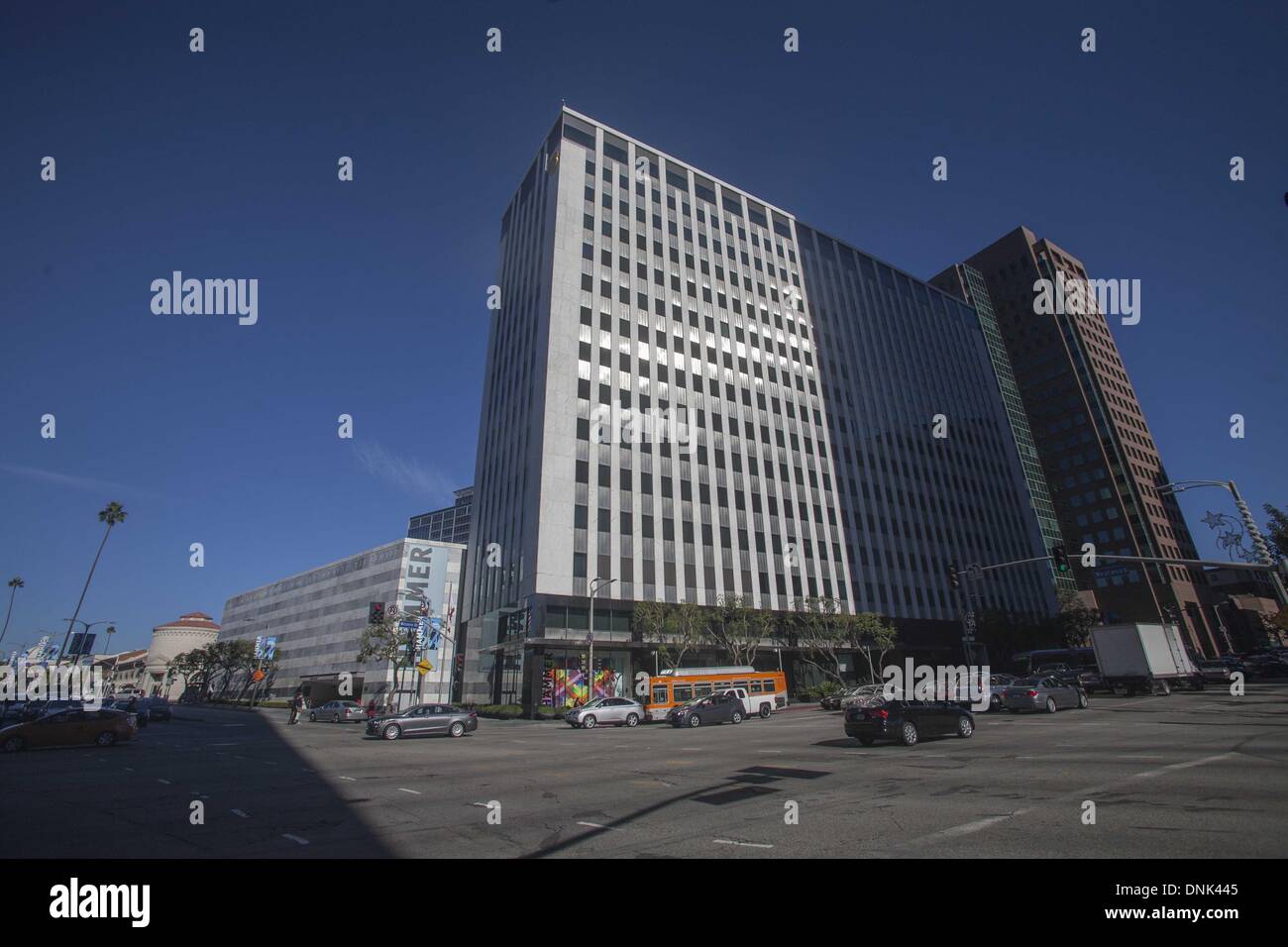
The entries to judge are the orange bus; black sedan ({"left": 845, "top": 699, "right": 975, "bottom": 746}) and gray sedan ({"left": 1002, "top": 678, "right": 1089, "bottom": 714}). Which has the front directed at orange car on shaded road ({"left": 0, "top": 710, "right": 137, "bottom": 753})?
the orange bus

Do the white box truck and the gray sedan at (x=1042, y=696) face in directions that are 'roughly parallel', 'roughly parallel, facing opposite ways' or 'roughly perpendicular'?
roughly parallel

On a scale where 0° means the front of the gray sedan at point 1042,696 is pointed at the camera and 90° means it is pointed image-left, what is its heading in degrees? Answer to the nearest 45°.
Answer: approximately 225°

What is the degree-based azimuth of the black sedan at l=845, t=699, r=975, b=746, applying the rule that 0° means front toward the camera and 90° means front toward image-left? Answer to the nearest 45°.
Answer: approximately 225°

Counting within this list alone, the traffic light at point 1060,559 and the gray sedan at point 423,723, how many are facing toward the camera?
1

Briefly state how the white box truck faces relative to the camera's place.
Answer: facing away from the viewer and to the right of the viewer

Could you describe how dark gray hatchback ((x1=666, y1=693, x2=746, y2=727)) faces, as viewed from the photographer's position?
facing the viewer and to the left of the viewer

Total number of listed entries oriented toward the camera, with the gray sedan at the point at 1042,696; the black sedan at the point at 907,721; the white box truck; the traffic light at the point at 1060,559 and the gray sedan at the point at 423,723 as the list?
1

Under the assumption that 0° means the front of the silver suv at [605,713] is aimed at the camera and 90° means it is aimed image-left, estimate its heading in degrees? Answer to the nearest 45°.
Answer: approximately 45°

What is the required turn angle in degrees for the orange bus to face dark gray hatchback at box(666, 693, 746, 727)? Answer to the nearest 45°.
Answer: approximately 45° to its left
